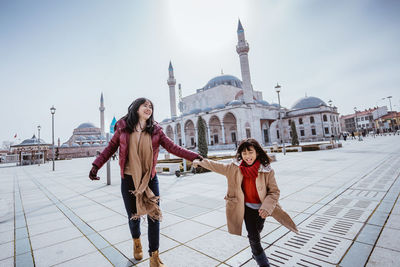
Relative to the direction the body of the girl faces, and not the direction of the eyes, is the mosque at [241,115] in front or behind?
behind

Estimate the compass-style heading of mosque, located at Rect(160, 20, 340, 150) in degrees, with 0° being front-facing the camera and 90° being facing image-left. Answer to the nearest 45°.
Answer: approximately 45°

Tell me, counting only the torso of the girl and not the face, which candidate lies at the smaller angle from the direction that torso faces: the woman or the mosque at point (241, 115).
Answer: the woman

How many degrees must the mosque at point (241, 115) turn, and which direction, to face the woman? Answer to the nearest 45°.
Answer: approximately 45° to its left

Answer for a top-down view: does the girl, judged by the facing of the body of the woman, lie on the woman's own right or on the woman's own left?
on the woman's own left

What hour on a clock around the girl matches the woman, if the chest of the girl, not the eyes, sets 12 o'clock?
The woman is roughly at 3 o'clock from the girl.

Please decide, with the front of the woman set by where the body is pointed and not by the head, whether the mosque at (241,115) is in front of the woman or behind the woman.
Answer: behind

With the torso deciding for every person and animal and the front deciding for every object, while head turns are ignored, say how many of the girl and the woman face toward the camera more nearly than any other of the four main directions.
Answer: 2
